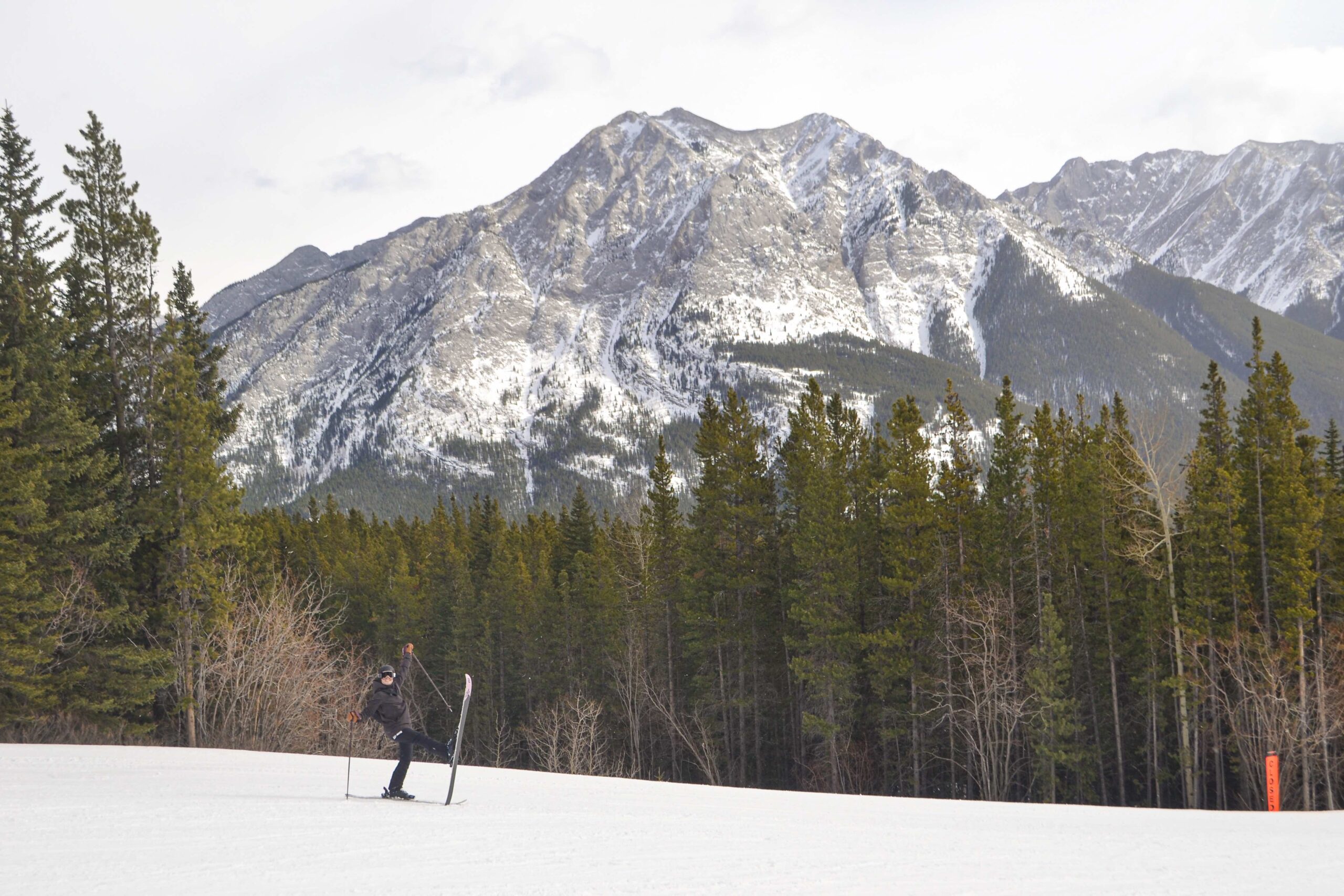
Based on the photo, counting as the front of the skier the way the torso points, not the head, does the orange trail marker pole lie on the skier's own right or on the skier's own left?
on the skier's own left

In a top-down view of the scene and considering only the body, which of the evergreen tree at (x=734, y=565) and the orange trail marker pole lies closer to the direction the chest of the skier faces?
the orange trail marker pole
